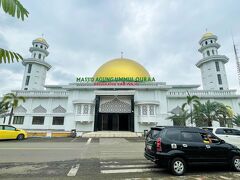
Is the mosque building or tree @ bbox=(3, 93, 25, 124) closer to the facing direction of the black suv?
the mosque building

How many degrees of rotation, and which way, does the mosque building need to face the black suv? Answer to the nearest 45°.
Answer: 0° — it already faces it

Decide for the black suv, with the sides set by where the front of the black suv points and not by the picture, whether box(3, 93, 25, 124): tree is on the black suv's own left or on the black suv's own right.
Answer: on the black suv's own left

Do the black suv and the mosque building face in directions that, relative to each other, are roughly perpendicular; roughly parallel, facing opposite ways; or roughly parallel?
roughly perpendicular

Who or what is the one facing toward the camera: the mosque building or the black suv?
the mosque building

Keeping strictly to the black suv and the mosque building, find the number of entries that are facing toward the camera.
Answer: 1

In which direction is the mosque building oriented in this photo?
toward the camera

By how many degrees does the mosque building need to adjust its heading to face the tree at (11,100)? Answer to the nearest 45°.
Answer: approximately 90° to its right

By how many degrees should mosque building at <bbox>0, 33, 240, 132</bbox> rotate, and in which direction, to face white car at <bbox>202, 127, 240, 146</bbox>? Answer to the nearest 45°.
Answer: approximately 45° to its left
